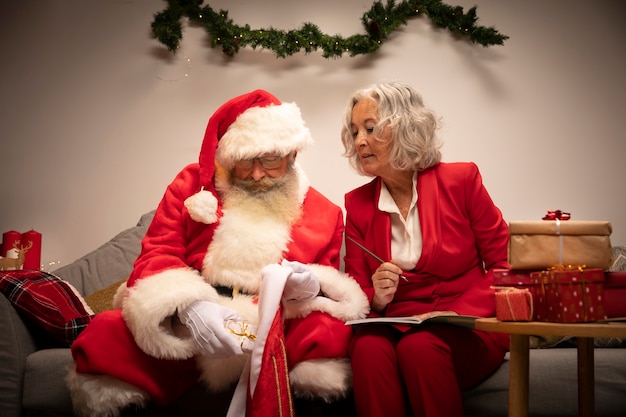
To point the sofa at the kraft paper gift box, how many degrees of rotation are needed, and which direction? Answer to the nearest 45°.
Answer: approximately 45° to its left

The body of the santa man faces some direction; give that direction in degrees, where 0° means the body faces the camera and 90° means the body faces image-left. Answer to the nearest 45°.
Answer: approximately 0°

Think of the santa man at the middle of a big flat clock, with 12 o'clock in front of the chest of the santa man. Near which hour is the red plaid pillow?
The red plaid pillow is roughly at 4 o'clock from the santa man.

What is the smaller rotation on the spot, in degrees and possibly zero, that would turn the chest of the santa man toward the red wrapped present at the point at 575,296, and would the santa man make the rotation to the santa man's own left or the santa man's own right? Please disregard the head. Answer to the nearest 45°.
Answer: approximately 45° to the santa man's own left

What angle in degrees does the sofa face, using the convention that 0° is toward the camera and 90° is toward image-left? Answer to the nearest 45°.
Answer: approximately 0°

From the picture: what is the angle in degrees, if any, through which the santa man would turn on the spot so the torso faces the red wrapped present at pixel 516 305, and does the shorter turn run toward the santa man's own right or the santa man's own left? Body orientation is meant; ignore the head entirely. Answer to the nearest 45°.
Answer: approximately 45° to the santa man's own left
